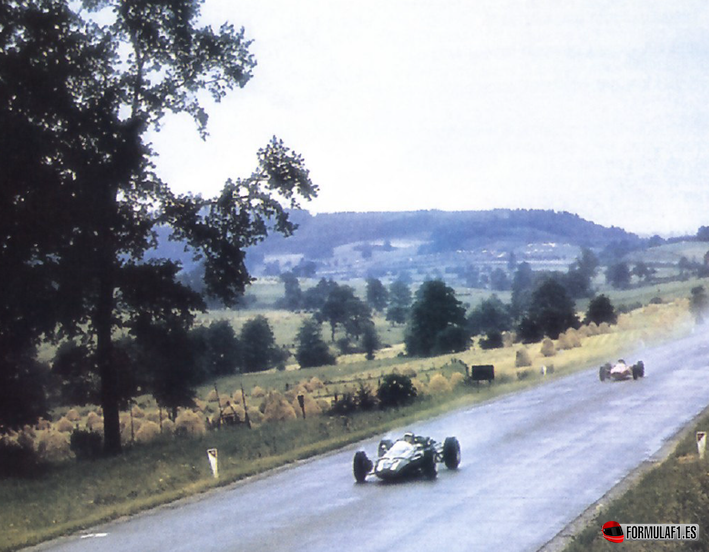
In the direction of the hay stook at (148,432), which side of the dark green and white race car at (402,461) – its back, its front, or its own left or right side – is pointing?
right

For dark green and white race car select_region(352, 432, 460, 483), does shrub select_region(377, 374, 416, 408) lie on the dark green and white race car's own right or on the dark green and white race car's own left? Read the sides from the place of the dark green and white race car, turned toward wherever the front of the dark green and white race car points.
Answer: on the dark green and white race car's own right

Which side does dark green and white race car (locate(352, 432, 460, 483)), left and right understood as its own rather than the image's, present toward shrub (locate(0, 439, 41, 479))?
right

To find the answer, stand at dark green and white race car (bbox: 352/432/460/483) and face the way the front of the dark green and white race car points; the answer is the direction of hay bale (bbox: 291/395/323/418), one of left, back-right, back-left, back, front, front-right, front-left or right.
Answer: back-right

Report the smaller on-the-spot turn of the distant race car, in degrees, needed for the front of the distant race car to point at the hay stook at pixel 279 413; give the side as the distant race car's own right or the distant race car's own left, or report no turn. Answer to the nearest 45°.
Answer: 0° — it already faces it

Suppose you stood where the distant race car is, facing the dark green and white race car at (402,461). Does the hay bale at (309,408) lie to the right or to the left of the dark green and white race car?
right

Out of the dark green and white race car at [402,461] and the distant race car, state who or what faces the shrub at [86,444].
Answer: the distant race car

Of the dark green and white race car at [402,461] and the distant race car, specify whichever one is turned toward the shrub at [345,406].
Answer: the distant race car

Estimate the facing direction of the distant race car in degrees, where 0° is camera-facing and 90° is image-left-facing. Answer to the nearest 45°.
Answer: approximately 45°

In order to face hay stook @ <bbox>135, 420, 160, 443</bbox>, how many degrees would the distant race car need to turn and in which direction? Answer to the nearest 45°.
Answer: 0° — it already faces it

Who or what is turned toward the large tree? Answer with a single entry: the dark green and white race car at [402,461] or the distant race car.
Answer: the distant race car

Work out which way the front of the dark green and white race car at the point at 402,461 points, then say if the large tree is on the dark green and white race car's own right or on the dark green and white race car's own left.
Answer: on the dark green and white race car's own right
